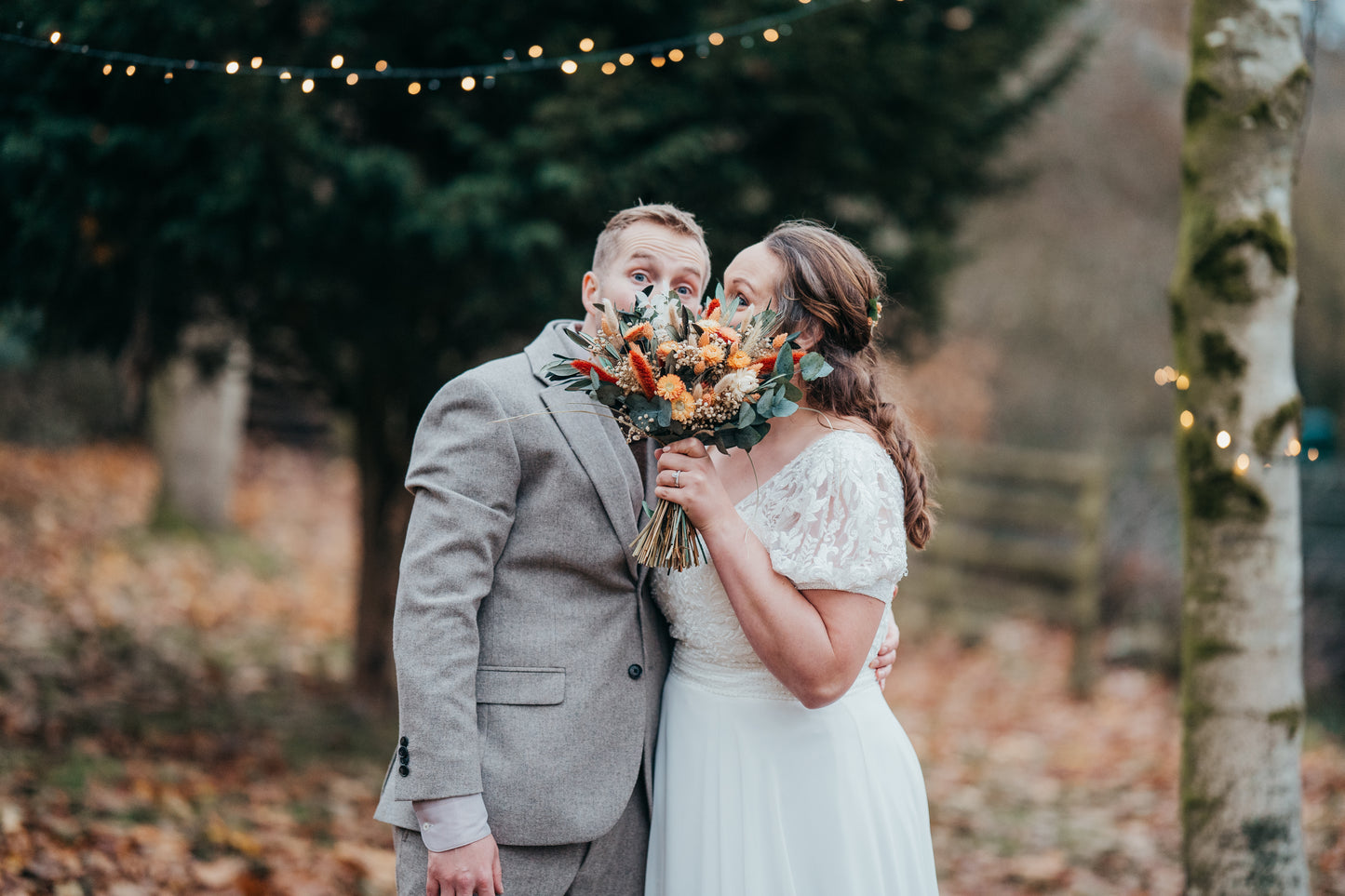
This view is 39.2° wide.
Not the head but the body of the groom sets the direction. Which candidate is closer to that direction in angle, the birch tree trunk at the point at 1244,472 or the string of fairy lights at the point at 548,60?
the birch tree trunk

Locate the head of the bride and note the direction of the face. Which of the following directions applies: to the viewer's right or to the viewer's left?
to the viewer's left

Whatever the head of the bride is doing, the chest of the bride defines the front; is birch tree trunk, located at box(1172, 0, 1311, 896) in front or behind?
behind

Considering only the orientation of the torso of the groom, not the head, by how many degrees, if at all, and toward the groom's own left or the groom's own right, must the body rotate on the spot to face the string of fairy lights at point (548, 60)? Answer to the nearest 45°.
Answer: approximately 135° to the groom's own left
